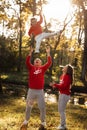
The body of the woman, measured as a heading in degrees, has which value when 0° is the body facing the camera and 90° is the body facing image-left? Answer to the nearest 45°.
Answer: approximately 90°
